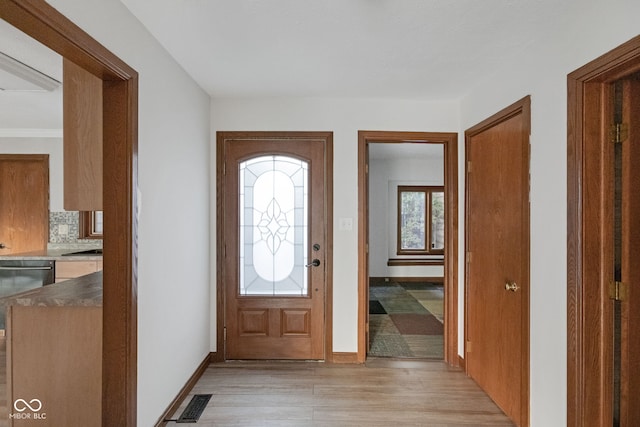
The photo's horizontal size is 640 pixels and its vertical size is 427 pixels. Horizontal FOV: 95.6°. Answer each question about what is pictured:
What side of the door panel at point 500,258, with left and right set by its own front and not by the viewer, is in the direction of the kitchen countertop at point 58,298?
front

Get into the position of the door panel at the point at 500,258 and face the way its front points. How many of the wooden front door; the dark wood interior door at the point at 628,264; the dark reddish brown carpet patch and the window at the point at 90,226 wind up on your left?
1

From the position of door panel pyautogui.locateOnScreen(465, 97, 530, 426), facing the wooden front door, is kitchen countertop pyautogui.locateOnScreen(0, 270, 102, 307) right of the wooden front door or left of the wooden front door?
left

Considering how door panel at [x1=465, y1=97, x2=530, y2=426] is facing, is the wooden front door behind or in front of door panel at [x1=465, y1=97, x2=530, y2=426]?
in front

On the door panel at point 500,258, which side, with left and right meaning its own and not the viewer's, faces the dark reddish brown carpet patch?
right

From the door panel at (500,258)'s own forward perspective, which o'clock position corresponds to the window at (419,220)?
The window is roughly at 4 o'clock from the door panel.

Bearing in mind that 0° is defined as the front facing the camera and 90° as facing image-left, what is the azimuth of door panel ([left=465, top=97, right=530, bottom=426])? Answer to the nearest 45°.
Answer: approximately 45°

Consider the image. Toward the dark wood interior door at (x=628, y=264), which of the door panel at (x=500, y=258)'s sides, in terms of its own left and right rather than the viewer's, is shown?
left

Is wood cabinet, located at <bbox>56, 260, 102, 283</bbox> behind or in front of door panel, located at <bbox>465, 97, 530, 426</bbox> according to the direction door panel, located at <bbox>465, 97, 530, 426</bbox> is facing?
in front
